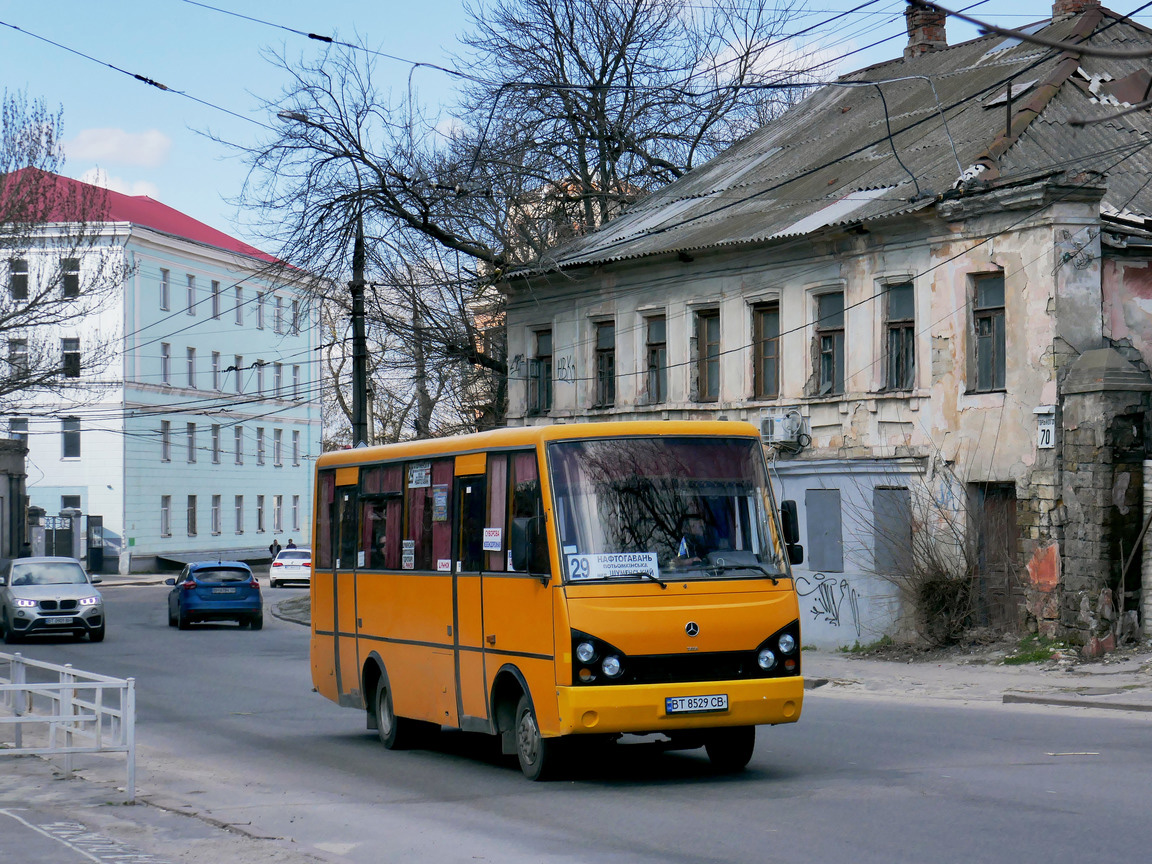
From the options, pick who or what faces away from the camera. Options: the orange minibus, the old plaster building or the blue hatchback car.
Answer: the blue hatchback car

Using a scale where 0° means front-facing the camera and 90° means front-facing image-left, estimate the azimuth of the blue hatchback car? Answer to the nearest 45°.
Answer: approximately 180°

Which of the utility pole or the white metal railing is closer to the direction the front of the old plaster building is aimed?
the white metal railing

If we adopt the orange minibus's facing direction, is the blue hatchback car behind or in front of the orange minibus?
behind

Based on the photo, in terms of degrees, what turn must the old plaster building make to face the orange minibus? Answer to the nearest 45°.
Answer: approximately 45° to its left

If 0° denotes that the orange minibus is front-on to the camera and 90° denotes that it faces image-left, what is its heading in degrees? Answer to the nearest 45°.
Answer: approximately 315°

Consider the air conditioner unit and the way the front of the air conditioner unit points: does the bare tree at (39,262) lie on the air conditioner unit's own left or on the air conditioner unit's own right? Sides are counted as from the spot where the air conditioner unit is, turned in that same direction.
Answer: on the air conditioner unit's own right

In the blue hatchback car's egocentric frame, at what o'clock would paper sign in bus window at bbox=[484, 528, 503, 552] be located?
The paper sign in bus window is roughly at 6 o'clock from the blue hatchback car.

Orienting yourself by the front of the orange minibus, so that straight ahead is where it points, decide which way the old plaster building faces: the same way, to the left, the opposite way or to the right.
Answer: to the right

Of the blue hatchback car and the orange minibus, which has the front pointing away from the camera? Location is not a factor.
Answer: the blue hatchback car
